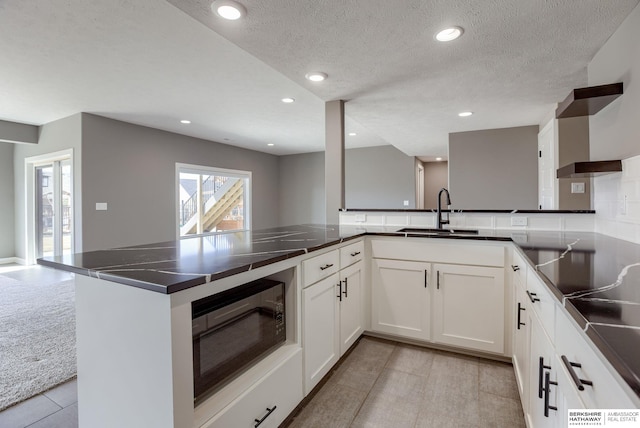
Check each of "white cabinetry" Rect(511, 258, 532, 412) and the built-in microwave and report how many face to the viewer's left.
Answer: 1

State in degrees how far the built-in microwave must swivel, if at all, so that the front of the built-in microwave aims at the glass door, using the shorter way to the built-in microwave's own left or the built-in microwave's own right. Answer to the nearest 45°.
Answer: approximately 180°

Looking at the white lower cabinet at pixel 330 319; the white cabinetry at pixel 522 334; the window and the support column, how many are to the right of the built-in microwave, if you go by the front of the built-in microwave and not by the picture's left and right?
0

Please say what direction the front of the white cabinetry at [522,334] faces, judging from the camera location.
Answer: facing to the left of the viewer

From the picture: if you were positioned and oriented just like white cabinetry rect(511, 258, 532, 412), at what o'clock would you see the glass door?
The glass door is roughly at 12 o'clock from the white cabinetry.

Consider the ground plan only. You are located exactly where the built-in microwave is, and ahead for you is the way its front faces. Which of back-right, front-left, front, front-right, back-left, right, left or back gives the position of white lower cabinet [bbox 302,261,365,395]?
left

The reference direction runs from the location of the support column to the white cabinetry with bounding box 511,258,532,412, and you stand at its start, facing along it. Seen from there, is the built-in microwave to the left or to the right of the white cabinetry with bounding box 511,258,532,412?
right

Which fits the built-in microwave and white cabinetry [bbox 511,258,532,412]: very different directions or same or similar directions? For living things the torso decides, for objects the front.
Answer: very different directions

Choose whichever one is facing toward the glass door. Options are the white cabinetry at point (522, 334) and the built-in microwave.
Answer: the white cabinetry

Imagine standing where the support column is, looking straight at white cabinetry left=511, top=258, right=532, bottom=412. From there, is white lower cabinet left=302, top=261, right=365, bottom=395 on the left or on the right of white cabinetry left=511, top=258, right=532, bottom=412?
right

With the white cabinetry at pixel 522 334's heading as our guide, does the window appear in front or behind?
in front

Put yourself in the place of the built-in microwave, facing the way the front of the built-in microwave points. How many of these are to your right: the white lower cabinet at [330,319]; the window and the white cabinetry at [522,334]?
0

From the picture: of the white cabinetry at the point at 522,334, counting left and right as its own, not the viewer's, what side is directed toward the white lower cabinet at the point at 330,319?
front

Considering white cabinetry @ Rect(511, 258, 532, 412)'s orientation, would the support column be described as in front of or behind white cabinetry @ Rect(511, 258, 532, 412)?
in front

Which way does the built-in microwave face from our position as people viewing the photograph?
facing the viewer and to the right of the viewer
